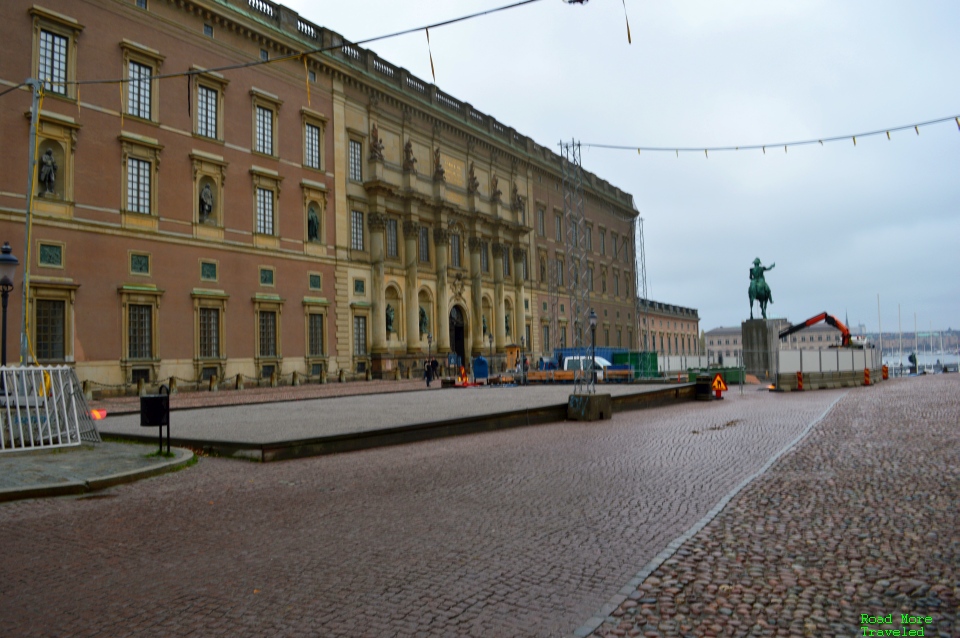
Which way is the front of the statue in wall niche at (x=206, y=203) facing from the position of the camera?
facing the viewer and to the right of the viewer

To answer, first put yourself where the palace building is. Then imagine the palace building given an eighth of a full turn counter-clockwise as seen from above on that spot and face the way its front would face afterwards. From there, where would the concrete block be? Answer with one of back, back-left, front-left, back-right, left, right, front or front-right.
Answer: front-right

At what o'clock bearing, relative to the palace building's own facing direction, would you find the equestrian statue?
The equestrian statue is roughly at 10 o'clock from the palace building.

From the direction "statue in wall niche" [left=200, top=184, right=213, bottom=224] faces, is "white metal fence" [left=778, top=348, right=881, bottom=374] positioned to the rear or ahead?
ahead

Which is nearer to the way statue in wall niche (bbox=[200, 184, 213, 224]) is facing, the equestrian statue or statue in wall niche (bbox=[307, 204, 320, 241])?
the equestrian statue

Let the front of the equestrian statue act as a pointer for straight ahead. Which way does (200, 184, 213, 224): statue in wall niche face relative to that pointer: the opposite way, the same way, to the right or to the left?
to the right

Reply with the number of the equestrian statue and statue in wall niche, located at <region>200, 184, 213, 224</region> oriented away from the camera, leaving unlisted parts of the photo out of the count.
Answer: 1

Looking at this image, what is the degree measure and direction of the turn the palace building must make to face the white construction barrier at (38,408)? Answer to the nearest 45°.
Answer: approximately 45° to its right

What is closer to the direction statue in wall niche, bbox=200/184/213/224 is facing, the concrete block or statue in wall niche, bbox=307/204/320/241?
the concrete block

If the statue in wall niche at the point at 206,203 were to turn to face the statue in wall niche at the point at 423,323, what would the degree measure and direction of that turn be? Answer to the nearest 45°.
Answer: approximately 90° to its left
